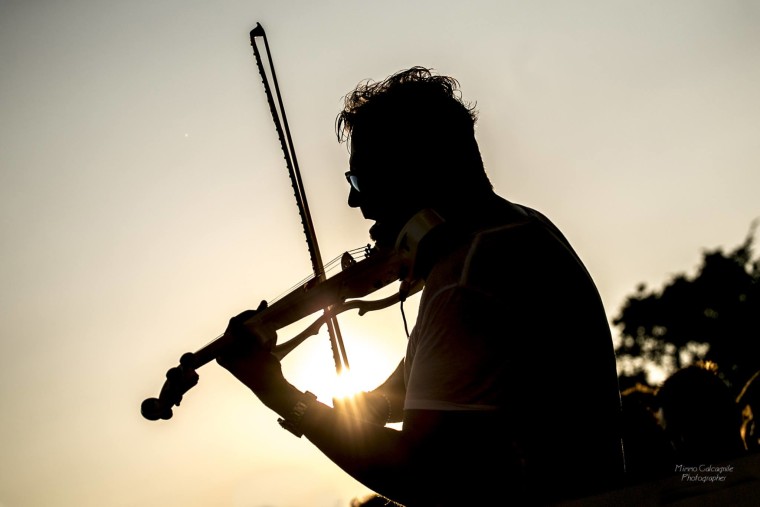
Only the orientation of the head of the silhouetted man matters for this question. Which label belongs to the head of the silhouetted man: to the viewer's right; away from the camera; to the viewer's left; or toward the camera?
to the viewer's left

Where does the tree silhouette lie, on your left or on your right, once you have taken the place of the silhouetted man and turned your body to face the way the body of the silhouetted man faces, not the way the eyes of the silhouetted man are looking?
on your right

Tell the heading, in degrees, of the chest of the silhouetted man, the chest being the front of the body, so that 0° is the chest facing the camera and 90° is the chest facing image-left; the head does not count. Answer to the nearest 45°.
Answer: approximately 90°
